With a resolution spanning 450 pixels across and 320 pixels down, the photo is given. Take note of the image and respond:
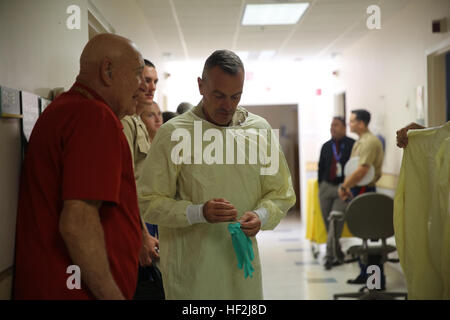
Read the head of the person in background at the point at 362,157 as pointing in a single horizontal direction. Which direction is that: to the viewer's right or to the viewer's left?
to the viewer's left

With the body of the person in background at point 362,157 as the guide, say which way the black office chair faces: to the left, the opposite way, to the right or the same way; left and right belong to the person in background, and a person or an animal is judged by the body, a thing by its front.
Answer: to the right

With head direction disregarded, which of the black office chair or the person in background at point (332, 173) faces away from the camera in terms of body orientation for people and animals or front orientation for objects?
the black office chair

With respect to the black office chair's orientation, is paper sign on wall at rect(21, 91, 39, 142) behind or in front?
behind

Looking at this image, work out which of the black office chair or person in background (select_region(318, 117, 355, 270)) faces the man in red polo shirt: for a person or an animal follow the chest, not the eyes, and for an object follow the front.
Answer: the person in background

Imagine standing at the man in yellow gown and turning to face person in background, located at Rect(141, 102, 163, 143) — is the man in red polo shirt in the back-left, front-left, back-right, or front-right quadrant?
back-left

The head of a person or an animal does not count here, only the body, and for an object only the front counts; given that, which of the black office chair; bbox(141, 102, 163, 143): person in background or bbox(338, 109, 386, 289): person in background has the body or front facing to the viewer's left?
bbox(338, 109, 386, 289): person in background

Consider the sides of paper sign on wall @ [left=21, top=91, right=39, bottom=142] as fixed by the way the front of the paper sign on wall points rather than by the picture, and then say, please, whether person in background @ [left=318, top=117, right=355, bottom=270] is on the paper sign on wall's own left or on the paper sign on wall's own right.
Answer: on the paper sign on wall's own left

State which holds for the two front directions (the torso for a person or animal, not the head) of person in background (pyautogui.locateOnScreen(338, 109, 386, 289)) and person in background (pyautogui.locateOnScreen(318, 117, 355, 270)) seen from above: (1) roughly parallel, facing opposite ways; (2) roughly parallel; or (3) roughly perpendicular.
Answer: roughly perpendicular

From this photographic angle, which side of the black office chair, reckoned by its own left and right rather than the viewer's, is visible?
back

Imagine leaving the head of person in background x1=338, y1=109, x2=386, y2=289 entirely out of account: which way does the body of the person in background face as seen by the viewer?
to the viewer's left
